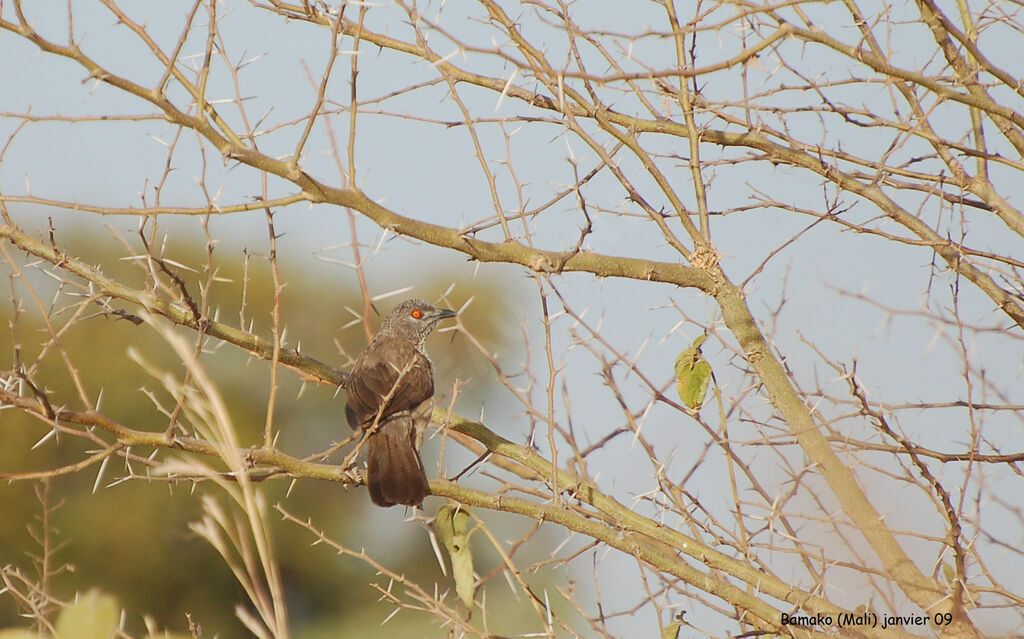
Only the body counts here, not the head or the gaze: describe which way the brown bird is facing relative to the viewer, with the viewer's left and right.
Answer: facing away from the viewer and to the right of the viewer

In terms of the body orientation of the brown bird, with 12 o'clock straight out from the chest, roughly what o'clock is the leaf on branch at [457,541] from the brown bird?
The leaf on branch is roughly at 4 o'clock from the brown bird.

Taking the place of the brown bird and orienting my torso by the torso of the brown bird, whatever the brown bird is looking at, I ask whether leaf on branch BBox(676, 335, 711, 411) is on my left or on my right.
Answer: on my right
